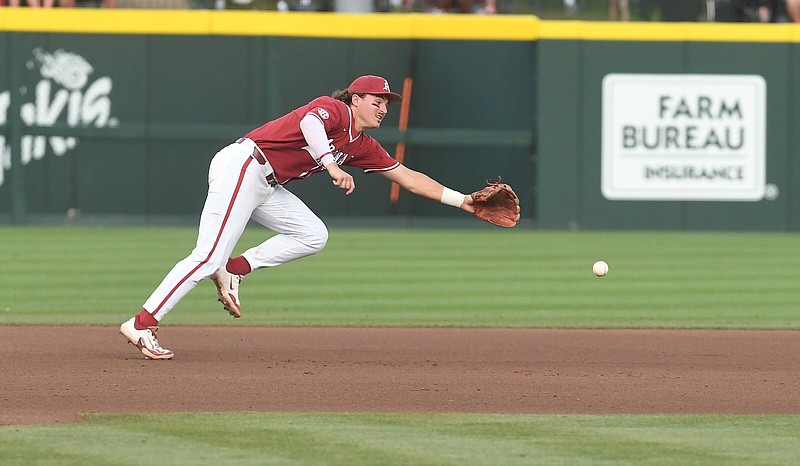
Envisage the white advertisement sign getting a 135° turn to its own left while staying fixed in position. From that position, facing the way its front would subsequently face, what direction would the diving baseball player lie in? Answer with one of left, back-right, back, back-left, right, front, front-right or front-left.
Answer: back-right

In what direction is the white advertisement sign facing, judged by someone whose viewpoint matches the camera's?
facing the viewer
